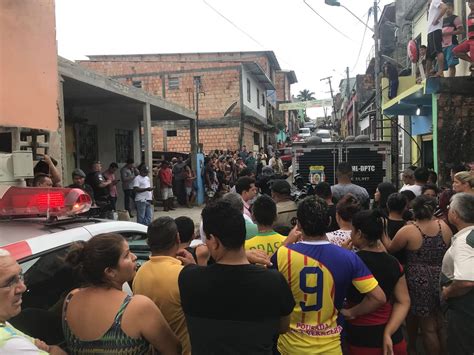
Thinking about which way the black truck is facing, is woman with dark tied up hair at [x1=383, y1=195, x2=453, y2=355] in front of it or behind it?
behind

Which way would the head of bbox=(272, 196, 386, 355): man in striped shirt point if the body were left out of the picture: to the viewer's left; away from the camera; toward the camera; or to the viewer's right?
away from the camera

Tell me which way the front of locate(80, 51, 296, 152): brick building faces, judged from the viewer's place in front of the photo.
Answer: facing the viewer and to the right of the viewer

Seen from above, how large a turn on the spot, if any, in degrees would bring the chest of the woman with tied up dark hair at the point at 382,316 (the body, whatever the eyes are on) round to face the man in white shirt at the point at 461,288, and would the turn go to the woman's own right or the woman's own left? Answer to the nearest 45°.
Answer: approximately 90° to the woman's own right

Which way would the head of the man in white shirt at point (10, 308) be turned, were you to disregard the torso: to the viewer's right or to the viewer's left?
to the viewer's right

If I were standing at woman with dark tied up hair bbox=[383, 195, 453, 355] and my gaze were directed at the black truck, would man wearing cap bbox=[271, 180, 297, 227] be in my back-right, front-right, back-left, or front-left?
front-left

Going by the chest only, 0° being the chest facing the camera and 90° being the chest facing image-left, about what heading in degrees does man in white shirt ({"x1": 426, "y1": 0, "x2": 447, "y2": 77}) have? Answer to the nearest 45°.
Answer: approximately 90°

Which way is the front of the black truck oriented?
away from the camera

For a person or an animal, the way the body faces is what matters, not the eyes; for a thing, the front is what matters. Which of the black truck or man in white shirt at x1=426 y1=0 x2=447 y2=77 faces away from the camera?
the black truck

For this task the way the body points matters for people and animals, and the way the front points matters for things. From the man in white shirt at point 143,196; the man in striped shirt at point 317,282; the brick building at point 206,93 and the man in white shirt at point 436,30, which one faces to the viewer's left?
the man in white shirt at point 436,30

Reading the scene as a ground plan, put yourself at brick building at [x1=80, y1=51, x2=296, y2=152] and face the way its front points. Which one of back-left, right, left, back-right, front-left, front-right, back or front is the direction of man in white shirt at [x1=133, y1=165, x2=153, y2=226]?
front-right

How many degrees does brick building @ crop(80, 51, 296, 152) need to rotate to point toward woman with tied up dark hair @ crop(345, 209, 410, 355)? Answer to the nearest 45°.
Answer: approximately 45° to its right

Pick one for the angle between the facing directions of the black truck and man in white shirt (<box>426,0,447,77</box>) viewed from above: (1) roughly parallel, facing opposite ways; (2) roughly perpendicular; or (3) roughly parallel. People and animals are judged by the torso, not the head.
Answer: roughly perpendicular

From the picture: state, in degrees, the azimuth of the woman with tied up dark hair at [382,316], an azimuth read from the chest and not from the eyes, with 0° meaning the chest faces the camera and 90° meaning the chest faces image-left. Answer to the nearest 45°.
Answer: approximately 135°

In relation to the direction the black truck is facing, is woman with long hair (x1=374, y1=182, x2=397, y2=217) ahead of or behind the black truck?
behind

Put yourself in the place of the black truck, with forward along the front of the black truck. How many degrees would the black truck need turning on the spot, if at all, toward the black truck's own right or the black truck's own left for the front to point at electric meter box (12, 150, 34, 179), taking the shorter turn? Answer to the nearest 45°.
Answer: approximately 180°

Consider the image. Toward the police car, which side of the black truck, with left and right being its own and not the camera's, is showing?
back
